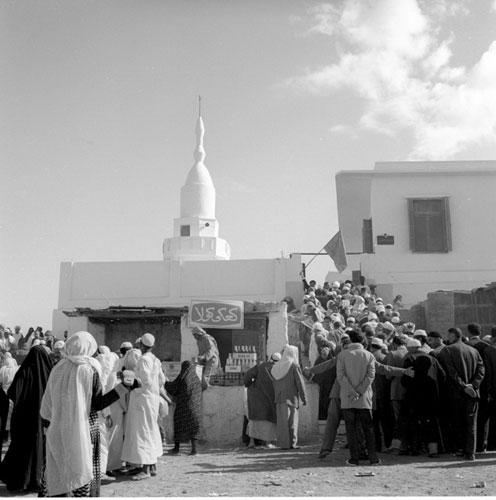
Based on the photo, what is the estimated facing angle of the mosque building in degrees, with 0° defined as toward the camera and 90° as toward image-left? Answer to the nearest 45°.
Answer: approximately 0°

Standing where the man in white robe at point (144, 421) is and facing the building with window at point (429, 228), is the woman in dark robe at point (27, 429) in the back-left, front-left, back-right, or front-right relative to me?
back-left

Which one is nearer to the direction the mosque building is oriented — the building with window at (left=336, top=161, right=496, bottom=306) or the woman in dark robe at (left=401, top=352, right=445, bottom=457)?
the woman in dark robe

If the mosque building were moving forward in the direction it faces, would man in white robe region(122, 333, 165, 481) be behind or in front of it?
in front

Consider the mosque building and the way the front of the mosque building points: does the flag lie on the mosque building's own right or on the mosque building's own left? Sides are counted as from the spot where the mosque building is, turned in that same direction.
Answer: on the mosque building's own left
